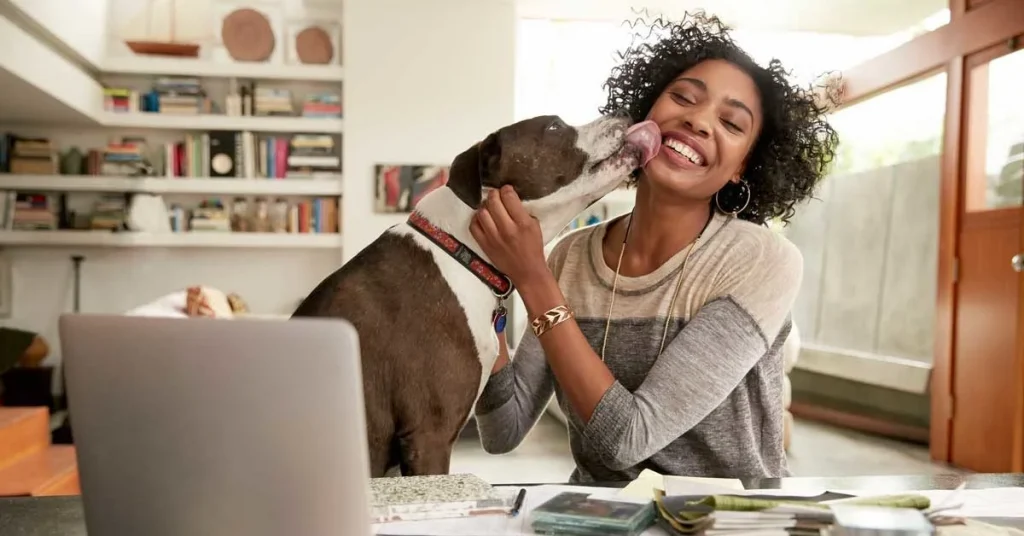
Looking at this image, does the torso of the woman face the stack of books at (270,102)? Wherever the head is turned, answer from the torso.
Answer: no

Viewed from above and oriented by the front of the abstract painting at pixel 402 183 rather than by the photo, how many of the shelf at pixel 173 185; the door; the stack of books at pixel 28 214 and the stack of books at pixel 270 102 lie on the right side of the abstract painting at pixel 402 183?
3

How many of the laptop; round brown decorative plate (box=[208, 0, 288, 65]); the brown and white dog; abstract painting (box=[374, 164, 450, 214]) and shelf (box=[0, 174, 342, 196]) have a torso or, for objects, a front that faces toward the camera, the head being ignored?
3

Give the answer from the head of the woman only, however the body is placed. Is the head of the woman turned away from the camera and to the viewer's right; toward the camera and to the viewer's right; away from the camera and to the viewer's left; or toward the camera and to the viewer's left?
toward the camera and to the viewer's left

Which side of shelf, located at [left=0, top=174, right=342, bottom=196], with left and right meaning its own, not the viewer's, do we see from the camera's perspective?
front

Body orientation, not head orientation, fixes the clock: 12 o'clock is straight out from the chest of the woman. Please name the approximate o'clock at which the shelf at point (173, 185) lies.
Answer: The shelf is roughly at 3 o'clock from the woman.

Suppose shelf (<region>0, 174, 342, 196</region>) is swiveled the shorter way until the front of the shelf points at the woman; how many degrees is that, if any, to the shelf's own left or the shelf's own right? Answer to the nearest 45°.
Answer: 0° — it already faces them

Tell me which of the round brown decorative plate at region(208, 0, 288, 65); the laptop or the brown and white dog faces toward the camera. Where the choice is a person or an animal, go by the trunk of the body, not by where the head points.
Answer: the round brown decorative plate

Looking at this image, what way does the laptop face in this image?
away from the camera

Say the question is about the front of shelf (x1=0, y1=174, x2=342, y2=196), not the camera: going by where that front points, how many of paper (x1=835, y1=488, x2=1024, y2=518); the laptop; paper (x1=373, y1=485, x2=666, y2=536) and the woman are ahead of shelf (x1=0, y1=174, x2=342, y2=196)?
4

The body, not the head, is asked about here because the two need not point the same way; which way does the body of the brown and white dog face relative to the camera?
to the viewer's right

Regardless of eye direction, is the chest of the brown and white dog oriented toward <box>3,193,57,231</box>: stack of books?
no

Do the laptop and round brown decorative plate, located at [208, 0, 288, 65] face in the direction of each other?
yes

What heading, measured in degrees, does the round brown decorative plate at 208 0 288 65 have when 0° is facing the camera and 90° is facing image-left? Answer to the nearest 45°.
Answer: approximately 0°

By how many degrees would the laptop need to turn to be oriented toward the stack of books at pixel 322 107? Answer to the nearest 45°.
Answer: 0° — it already faces it

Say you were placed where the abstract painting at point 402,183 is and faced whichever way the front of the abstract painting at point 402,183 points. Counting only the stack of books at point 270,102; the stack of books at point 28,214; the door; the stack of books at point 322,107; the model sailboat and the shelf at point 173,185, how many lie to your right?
5

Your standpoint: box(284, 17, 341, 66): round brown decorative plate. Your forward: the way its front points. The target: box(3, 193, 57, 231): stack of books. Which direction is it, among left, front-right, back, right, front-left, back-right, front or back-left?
right
